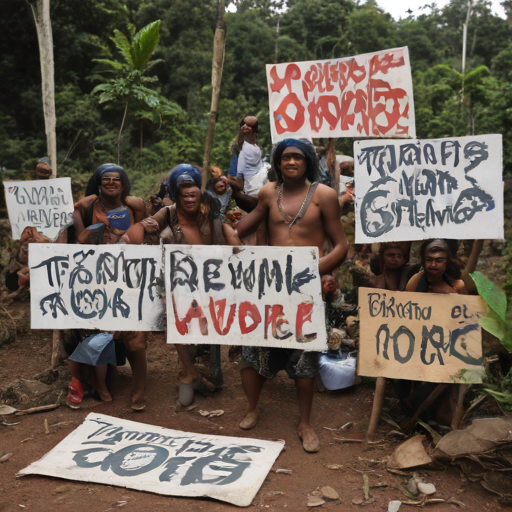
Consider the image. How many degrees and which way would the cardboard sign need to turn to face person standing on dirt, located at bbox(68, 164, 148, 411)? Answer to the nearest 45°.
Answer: approximately 90° to its right

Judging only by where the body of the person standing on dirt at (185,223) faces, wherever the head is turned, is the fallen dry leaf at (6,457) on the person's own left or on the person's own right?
on the person's own right

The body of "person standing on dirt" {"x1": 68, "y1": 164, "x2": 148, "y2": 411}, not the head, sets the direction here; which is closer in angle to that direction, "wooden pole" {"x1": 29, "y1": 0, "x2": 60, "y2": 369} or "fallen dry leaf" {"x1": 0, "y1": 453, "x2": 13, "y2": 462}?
the fallen dry leaf

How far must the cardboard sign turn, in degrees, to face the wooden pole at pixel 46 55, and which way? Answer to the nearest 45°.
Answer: approximately 135° to its right

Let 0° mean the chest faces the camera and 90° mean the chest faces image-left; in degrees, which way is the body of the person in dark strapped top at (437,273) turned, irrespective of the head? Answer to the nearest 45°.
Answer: approximately 0°

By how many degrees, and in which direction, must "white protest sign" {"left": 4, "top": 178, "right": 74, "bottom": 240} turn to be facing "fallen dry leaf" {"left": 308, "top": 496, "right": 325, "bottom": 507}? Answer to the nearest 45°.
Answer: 0° — it already faces it
